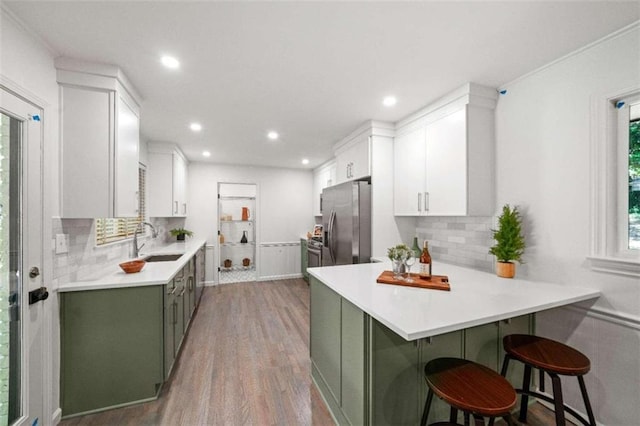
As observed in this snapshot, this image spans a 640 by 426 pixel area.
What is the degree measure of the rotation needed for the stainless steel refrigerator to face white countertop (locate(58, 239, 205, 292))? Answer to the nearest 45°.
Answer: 0° — it already faces it

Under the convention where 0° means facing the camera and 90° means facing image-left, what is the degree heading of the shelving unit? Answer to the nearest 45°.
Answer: approximately 0°

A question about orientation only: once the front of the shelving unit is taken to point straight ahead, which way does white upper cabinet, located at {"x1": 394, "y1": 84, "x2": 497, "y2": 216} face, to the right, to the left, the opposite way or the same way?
to the right

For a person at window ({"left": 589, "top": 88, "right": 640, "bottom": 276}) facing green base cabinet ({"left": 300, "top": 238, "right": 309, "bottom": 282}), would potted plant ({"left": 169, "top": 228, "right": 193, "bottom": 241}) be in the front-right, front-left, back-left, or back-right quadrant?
front-left

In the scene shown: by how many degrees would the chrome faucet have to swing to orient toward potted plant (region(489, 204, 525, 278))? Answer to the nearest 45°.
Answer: approximately 45° to its right

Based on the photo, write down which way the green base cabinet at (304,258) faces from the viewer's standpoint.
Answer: facing to the left of the viewer

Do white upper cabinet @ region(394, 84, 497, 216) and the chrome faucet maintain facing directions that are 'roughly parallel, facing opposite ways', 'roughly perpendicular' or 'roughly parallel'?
roughly parallel, facing opposite ways

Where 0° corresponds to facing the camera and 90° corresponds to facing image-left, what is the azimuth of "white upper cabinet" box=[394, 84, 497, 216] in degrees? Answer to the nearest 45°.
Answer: approximately 45°

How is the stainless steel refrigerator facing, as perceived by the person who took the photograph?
facing the viewer and to the left of the viewer

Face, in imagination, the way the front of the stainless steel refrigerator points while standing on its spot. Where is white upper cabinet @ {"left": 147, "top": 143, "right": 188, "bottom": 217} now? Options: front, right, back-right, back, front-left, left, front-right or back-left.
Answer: front-right

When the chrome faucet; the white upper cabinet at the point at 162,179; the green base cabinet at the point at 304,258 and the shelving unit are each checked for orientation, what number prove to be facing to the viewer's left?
1

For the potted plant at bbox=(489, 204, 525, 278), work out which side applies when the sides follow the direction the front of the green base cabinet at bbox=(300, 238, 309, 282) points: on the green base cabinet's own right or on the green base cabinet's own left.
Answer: on the green base cabinet's own left

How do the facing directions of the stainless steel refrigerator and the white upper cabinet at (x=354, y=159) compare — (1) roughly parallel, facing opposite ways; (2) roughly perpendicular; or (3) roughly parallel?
roughly parallel

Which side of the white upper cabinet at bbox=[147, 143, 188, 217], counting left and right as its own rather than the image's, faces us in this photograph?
right

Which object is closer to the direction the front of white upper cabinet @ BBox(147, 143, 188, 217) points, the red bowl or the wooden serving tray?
the wooden serving tray

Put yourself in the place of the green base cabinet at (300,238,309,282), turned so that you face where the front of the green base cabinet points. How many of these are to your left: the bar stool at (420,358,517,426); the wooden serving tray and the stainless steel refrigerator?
3

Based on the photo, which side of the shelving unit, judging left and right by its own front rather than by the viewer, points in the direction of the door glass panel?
front
